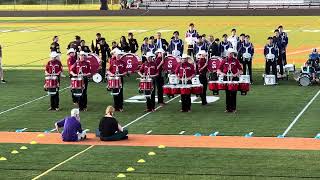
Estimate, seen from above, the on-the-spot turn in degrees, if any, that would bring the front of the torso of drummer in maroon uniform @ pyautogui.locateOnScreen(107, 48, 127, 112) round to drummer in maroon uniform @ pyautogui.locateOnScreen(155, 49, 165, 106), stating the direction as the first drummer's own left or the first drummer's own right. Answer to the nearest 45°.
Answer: approximately 135° to the first drummer's own left

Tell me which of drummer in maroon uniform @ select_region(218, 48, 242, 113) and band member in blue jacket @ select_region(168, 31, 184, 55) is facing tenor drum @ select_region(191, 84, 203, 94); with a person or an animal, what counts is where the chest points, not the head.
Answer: the band member in blue jacket

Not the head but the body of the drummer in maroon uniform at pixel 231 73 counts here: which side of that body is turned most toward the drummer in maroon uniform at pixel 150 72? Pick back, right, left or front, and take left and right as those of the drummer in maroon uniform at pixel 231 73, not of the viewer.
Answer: right

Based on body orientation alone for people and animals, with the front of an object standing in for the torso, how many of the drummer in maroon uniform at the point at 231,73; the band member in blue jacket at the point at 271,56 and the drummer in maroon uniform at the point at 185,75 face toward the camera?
3

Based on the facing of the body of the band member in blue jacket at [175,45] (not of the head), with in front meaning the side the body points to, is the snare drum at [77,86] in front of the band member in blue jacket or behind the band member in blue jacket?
in front

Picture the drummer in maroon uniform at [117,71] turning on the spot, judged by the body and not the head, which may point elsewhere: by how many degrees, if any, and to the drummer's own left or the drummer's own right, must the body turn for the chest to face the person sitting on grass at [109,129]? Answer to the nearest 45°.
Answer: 0° — they already face them

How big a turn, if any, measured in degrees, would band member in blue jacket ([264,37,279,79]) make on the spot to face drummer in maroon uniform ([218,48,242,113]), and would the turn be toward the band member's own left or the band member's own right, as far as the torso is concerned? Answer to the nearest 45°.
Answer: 0° — they already face them

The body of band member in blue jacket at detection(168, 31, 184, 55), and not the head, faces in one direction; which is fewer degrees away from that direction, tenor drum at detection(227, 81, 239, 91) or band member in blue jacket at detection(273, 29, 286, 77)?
the tenor drum

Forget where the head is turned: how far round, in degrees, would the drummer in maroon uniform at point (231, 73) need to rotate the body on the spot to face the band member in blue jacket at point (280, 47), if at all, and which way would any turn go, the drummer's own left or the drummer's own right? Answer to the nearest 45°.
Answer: approximately 180°
